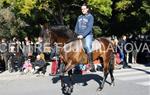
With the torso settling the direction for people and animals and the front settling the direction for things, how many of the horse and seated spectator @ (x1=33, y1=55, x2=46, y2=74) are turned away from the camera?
0

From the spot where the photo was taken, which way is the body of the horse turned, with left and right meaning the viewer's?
facing to the left of the viewer

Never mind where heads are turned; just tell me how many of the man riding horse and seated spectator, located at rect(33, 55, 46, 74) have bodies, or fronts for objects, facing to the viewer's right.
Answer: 0

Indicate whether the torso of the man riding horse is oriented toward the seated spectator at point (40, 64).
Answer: no

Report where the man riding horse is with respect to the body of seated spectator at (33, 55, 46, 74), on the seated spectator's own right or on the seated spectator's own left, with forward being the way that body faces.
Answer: on the seated spectator's own left

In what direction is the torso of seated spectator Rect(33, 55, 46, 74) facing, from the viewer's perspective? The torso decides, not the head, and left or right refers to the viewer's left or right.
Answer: facing the viewer and to the left of the viewer
